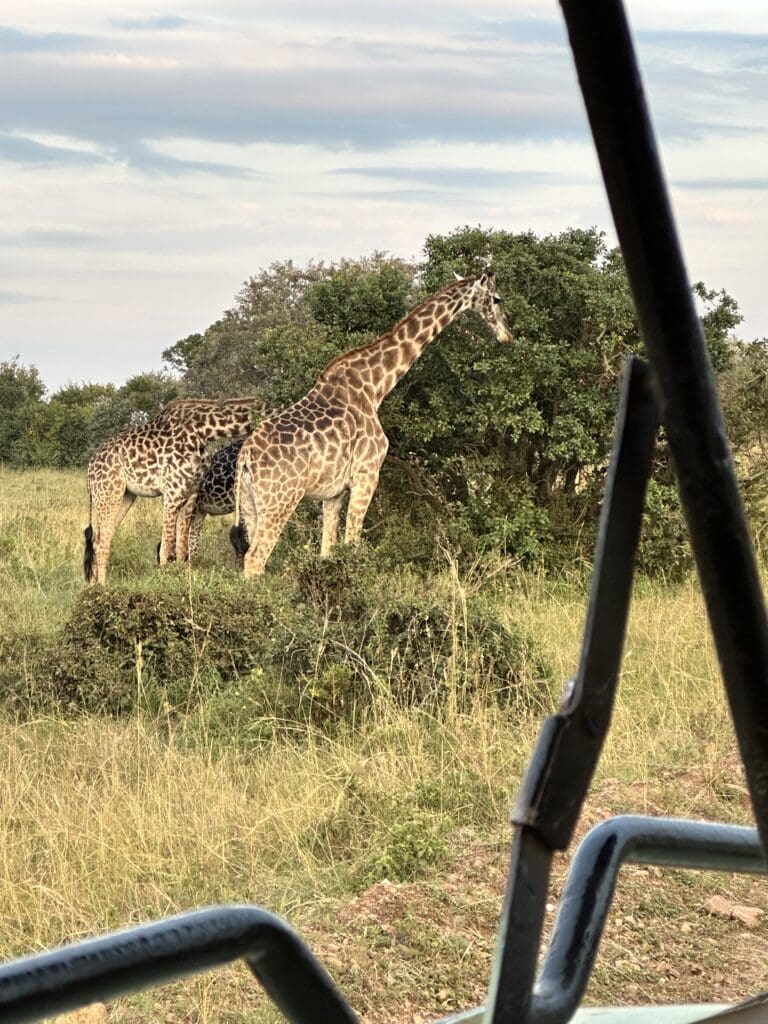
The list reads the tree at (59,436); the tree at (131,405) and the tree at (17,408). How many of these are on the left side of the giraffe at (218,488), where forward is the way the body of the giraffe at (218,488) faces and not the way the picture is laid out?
3

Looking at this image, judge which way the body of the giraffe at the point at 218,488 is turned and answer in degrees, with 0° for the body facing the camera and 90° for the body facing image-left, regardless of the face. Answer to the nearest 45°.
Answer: approximately 270°

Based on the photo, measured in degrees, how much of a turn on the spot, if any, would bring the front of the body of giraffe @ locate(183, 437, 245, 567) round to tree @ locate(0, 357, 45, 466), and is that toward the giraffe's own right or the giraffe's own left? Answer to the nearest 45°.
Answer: approximately 90° to the giraffe's own left

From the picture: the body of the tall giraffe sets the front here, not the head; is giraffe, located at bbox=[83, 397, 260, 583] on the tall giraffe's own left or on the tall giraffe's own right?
on the tall giraffe's own left

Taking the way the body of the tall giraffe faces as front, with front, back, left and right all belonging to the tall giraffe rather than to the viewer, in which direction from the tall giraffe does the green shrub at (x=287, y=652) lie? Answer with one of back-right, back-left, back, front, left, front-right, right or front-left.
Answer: back-right

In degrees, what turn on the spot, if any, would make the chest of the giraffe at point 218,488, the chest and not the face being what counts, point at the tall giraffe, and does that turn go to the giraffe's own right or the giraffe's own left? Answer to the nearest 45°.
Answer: approximately 45° to the giraffe's own right

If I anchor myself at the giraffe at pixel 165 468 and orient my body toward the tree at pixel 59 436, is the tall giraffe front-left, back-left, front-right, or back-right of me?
back-right

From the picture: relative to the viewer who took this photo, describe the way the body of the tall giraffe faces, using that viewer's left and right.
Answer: facing away from the viewer and to the right of the viewer

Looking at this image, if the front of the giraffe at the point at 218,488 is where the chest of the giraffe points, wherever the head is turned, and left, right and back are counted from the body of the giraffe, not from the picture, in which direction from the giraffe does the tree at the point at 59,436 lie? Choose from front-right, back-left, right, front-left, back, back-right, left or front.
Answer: left

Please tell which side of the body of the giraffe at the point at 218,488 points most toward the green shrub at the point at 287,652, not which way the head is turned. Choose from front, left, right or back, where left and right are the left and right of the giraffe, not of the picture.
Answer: right

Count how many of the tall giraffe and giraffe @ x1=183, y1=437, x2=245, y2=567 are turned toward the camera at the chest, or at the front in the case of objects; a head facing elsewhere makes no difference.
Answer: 0
